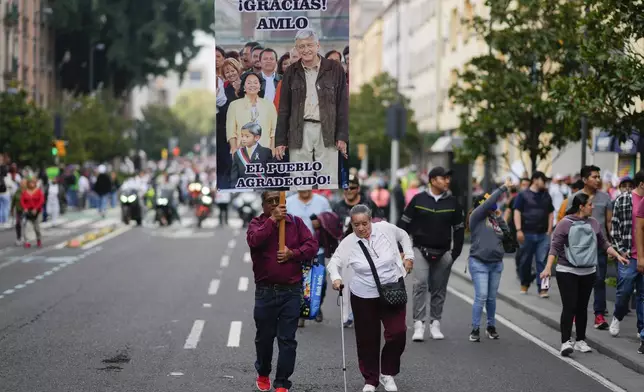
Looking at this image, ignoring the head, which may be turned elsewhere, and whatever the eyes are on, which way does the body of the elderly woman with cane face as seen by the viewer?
toward the camera

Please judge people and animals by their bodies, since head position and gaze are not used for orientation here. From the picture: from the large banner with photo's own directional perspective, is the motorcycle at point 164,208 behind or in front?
behind

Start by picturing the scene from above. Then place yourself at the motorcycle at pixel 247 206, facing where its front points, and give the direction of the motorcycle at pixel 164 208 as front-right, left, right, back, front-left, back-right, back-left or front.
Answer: right

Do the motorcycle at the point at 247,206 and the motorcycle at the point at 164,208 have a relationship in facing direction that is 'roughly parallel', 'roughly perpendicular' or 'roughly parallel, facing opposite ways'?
roughly parallel

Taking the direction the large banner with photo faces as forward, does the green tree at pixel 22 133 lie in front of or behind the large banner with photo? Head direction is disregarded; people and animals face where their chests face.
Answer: behind

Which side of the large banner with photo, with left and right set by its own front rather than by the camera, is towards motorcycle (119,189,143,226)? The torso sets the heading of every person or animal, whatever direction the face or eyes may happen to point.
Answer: back

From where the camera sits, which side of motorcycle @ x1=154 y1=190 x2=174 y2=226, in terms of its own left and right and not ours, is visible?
front

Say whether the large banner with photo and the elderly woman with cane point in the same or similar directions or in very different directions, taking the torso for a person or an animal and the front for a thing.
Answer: same or similar directions

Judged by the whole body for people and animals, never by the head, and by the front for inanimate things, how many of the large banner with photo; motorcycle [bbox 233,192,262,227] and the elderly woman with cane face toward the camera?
3

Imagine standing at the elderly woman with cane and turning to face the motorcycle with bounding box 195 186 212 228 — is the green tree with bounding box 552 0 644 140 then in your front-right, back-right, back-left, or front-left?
front-right

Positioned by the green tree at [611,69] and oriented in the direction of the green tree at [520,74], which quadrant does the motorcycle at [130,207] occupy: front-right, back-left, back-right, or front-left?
front-left

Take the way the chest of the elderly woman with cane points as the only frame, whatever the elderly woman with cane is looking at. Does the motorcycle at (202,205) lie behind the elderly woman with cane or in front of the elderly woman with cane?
behind

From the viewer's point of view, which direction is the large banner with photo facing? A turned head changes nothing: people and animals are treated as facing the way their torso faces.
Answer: toward the camera

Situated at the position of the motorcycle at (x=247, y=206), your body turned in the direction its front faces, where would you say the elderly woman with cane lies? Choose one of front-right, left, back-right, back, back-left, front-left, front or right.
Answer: front

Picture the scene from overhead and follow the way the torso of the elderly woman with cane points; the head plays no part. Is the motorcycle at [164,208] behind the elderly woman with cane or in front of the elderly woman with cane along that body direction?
behind

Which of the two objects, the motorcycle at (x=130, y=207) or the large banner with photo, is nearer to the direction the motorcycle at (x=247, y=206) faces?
the large banner with photo

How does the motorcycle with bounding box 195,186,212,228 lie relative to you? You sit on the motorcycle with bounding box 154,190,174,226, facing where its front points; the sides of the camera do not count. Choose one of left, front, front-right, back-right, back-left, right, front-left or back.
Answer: left
